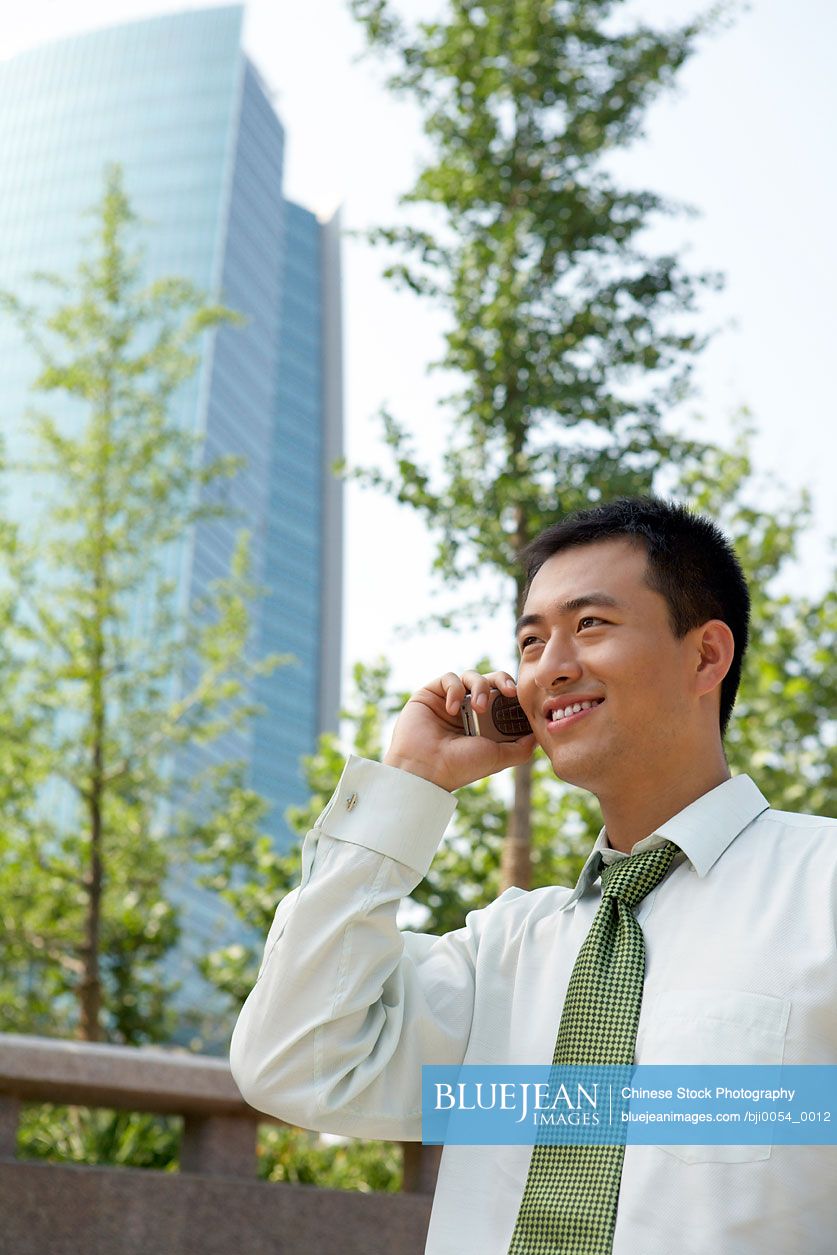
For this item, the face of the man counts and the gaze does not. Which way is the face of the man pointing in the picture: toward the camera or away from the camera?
toward the camera

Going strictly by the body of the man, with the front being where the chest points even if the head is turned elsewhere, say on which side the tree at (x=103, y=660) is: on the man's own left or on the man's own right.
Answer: on the man's own right

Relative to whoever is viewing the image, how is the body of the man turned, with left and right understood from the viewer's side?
facing the viewer and to the left of the viewer

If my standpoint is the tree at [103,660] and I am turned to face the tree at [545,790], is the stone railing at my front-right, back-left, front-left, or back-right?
front-right

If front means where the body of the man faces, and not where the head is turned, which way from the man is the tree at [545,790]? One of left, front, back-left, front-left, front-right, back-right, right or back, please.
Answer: back-right

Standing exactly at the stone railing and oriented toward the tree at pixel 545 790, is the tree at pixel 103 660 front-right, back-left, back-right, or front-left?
front-left
